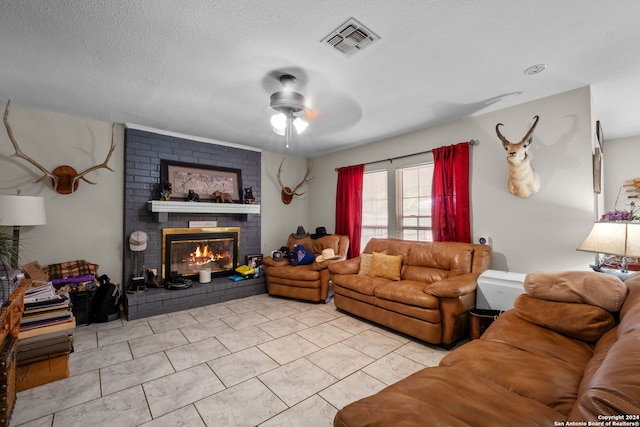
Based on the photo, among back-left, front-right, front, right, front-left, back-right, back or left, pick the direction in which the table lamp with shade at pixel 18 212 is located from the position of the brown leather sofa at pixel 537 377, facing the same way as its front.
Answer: front

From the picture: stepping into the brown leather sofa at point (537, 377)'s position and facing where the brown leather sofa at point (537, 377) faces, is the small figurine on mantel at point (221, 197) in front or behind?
in front

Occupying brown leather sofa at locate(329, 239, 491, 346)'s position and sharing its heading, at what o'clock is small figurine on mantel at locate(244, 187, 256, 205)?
The small figurine on mantel is roughly at 2 o'clock from the brown leather sofa.

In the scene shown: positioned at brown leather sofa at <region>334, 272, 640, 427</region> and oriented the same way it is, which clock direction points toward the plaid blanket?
The plaid blanket is roughly at 12 o'clock from the brown leather sofa.

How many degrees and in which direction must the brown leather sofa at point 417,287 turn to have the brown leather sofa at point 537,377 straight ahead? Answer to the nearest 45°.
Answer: approximately 45° to its left

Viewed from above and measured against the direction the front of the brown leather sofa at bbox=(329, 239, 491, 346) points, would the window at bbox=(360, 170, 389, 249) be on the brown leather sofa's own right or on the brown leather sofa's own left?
on the brown leather sofa's own right

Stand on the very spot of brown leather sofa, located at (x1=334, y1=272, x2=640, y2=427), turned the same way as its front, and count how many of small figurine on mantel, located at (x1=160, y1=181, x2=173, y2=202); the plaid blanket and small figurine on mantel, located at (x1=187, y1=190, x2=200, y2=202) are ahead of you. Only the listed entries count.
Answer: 3

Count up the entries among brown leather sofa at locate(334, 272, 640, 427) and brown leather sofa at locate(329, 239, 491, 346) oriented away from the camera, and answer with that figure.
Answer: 0

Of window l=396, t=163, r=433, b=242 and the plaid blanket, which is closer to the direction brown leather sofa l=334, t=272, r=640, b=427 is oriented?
the plaid blanket

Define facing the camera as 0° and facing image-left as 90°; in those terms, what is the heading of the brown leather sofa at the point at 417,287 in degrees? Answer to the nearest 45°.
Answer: approximately 45°

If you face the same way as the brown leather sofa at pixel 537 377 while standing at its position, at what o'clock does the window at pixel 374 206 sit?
The window is roughly at 2 o'clock from the brown leather sofa.

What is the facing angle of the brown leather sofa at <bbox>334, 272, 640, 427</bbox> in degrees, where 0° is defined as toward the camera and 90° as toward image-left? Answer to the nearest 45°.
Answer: approximately 90°

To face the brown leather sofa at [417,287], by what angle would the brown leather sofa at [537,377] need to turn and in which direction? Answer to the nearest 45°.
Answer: approximately 45° to its right

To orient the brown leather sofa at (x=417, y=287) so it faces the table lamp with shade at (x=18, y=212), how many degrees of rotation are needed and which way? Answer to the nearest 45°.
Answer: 0° — it already faces it

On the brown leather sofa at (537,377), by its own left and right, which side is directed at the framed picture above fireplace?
front

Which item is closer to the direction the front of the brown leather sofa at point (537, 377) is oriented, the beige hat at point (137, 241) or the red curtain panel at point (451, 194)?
the beige hat

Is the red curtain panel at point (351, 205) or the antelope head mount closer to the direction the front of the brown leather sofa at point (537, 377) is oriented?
the red curtain panel

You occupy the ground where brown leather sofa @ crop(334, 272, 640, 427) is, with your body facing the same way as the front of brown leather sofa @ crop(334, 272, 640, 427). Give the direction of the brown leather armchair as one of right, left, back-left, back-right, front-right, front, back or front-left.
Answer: front-right

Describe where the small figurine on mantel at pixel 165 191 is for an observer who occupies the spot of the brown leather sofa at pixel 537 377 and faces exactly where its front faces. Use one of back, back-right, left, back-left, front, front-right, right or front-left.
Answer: front
